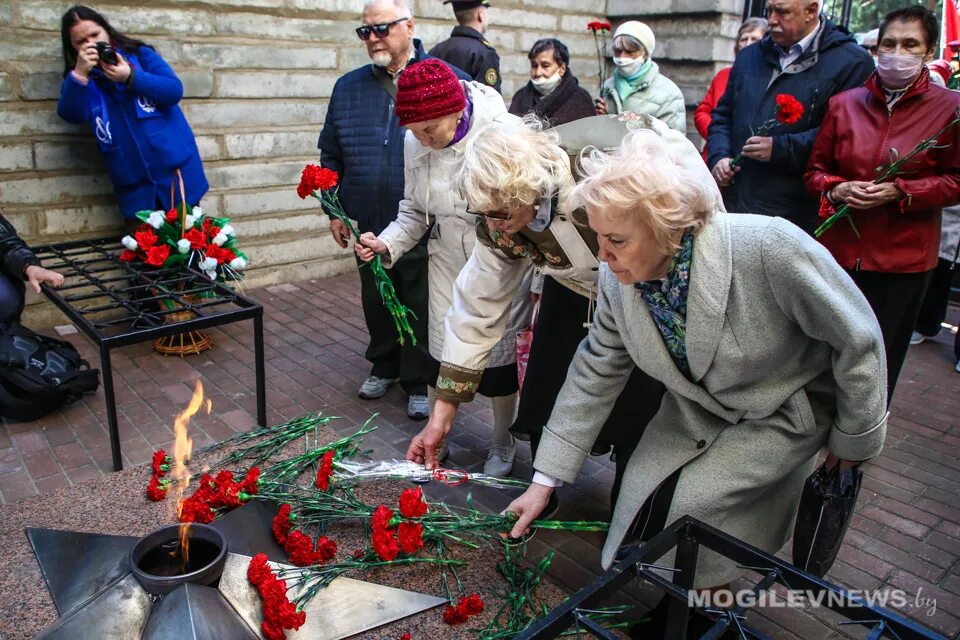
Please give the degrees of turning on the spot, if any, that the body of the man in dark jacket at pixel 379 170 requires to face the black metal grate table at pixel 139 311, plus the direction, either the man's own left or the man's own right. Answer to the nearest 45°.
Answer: approximately 45° to the man's own right

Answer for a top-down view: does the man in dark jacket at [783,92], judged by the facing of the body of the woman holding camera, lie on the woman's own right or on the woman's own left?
on the woman's own left

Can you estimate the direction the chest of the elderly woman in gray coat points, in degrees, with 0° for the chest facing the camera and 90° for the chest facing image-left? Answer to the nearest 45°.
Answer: approximately 45°

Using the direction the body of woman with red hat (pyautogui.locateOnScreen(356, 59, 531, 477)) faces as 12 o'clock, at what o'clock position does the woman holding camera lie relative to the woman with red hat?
The woman holding camera is roughly at 3 o'clock from the woman with red hat.
